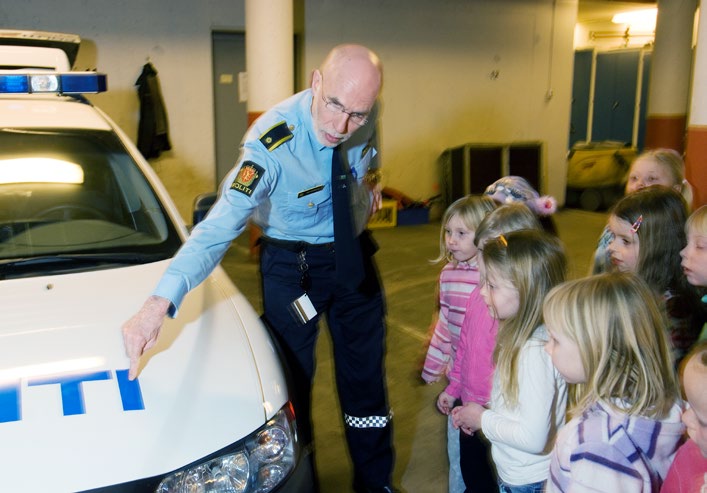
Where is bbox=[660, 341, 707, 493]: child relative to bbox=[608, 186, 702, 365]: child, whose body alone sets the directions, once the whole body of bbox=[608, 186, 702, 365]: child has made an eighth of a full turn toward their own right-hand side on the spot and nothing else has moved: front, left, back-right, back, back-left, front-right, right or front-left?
back-left

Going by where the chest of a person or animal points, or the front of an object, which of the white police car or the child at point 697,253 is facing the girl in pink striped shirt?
the child

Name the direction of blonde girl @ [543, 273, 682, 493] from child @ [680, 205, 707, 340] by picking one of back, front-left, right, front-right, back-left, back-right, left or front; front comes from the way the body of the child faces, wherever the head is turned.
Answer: left

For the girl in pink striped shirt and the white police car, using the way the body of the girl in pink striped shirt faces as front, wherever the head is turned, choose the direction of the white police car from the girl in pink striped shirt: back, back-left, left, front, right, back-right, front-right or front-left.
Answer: front

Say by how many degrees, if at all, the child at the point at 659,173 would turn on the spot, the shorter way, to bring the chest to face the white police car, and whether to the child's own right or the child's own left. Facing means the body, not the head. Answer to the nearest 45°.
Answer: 0° — they already face it

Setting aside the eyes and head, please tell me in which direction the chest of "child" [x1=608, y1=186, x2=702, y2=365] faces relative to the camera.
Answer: to the viewer's left

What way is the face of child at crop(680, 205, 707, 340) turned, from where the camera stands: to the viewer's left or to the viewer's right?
to the viewer's left

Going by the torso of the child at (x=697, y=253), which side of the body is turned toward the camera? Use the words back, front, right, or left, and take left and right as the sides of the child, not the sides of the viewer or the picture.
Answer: left

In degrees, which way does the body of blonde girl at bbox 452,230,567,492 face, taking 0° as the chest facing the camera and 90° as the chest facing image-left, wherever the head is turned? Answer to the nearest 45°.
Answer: approximately 90°

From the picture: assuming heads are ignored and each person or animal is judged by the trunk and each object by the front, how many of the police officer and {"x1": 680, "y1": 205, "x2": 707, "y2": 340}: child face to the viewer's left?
1

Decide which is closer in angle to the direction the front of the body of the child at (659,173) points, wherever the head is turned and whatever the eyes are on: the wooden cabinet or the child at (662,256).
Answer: the child

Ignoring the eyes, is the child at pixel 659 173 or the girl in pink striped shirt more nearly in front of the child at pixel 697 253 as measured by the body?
the girl in pink striped shirt

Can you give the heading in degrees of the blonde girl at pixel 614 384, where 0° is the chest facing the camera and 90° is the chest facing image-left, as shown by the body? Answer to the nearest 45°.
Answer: approximately 90°

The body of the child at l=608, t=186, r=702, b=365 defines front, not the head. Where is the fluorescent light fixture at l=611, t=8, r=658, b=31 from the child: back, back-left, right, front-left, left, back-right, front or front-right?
right

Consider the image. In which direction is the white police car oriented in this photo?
toward the camera

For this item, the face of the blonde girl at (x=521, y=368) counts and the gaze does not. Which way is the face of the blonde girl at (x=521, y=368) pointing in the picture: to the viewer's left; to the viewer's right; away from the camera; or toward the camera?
to the viewer's left

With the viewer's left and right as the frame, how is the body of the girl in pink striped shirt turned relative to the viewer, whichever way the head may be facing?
facing the viewer and to the left of the viewer
